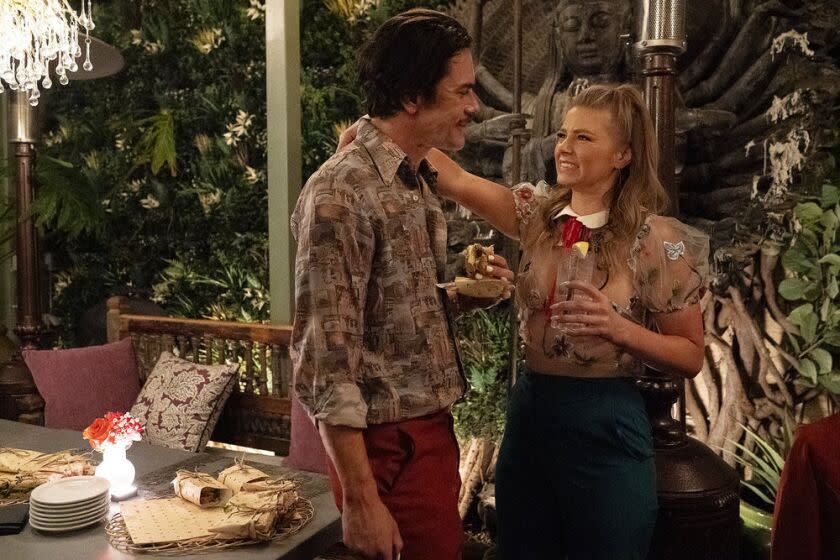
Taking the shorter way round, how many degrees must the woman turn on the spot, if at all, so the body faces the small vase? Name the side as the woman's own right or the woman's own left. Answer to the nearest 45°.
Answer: approximately 45° to the woman's own right

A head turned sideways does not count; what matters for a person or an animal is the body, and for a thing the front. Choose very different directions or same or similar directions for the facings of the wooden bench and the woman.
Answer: same or similar directions

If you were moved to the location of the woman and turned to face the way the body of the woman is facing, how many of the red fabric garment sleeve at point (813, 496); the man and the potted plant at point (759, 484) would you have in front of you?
1

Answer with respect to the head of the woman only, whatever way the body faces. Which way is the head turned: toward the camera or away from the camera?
toward the camera

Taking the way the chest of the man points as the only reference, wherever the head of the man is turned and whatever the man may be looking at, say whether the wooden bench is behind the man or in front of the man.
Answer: behind

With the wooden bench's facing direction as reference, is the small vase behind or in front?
in front

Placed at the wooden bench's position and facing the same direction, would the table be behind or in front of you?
in front

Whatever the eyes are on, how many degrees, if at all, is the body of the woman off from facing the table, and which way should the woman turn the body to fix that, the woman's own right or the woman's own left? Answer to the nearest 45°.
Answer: approximately 45° to the woman's own right

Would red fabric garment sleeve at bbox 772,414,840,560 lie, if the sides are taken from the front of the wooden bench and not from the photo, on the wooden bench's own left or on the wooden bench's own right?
on the wooden bench's own left

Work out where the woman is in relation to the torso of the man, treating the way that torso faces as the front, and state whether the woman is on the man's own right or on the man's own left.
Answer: on the man's own left

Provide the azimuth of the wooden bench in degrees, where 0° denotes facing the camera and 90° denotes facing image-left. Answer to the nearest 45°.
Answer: approximately 45°

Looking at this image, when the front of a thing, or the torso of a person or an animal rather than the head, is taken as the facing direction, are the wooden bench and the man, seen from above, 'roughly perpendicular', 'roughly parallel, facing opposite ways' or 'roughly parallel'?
roughly perpendicular

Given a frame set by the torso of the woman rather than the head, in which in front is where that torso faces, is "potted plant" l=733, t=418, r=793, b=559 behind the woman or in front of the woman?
behind

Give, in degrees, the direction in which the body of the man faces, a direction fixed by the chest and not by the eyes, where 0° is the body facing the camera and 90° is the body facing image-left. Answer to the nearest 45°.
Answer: approximately 315°

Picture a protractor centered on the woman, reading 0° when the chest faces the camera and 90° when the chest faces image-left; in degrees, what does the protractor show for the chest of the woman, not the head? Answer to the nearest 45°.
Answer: approximately 45°

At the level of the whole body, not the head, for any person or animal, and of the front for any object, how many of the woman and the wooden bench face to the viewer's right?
0

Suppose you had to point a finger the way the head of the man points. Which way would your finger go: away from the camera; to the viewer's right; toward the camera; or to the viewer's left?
to the viewer's right

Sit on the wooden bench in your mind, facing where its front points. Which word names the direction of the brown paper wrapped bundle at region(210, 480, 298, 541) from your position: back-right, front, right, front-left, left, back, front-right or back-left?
front-left
